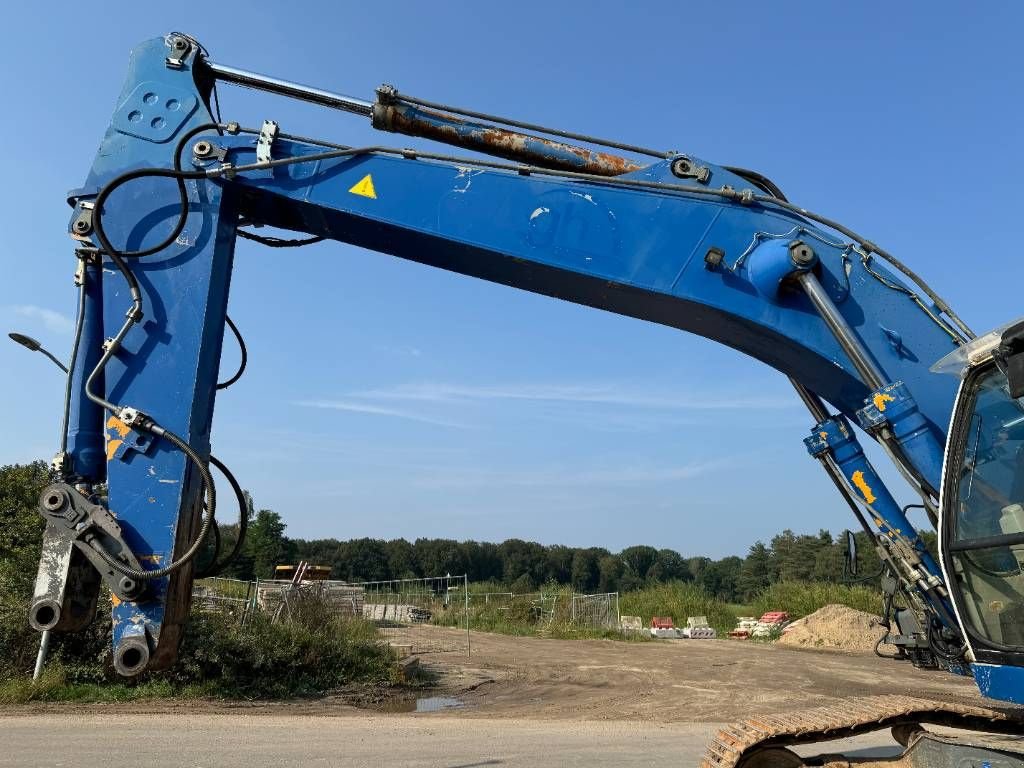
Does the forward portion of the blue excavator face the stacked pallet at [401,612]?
no

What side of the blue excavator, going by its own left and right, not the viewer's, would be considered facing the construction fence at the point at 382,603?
right

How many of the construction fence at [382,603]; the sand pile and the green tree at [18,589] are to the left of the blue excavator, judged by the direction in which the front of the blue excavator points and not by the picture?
0

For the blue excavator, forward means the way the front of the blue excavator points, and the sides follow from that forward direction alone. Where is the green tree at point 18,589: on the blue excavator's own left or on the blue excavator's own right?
on the blue excavator's own right

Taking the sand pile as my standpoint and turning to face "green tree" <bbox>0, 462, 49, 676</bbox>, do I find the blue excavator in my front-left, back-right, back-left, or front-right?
front-left

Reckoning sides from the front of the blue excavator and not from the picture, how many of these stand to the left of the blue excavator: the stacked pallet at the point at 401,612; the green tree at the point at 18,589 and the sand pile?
0

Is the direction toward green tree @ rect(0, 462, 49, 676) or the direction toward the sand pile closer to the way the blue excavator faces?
the green tree

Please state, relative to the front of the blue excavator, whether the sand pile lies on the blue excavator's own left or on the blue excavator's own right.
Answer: on the blue excavator's own right

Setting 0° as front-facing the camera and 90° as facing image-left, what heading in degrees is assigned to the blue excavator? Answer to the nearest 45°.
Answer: approximately 90°

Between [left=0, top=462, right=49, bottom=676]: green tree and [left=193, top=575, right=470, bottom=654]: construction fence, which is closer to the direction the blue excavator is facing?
the green tree
